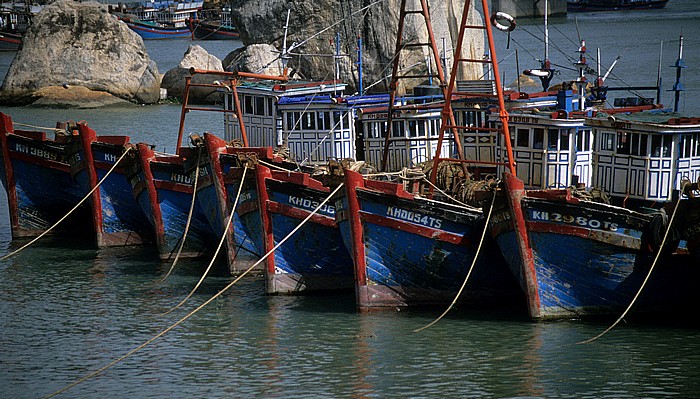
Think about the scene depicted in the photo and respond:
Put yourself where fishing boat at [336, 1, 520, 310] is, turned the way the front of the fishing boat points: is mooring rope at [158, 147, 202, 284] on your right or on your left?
on your right

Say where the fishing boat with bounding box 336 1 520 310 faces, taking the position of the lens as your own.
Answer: facing the viewer and to the left of the viewer

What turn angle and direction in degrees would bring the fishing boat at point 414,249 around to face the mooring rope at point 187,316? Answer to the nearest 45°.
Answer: approximately 45° to its right
